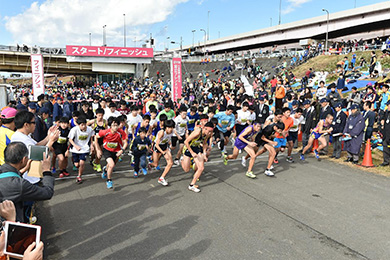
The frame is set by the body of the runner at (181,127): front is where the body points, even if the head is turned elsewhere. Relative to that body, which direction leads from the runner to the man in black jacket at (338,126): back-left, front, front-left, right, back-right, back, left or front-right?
front-left

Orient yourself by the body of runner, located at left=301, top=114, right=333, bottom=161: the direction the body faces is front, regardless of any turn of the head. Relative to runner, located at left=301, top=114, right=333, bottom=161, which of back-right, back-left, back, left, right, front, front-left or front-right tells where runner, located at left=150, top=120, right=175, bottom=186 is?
right

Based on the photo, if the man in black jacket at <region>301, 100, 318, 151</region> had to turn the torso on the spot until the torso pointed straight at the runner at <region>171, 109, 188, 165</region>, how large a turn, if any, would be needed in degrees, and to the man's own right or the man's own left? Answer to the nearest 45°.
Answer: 0° — they already face them

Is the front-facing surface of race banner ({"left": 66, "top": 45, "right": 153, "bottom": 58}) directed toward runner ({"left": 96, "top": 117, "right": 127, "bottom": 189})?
yes

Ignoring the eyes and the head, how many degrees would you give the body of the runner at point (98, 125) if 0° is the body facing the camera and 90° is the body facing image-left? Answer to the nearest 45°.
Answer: approximately 0°

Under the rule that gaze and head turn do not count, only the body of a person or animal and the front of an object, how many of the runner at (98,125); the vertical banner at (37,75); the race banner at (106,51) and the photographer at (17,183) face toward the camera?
3

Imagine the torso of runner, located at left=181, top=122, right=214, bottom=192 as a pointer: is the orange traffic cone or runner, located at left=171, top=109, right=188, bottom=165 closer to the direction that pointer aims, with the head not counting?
the orange traffic cone

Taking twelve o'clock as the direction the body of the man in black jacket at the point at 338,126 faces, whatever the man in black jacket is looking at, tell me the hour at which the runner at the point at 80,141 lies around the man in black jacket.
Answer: The runner is roughly at 12 o'clock from the man in black jacket.

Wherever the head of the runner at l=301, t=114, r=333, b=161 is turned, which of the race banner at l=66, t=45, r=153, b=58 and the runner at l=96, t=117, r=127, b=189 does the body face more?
the runner

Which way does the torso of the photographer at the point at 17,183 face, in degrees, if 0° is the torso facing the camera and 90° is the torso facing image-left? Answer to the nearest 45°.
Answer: approximately 225°
